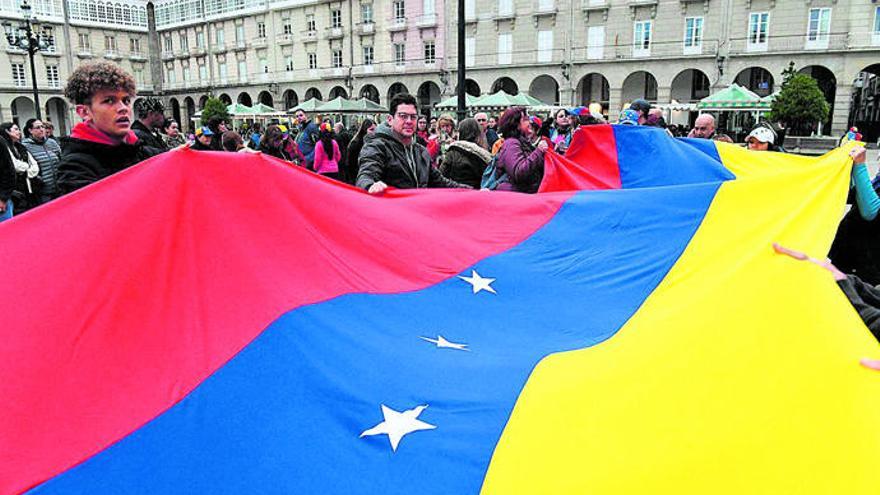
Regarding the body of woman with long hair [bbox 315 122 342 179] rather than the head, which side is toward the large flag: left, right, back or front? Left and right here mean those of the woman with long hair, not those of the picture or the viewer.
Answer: back

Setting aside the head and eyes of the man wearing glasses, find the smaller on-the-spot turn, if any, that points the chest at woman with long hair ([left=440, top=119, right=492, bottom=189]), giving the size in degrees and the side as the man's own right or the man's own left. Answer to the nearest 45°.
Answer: approximately 90° to the man's own left

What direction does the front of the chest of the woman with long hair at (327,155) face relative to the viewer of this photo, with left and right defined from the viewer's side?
facing away from the viewer

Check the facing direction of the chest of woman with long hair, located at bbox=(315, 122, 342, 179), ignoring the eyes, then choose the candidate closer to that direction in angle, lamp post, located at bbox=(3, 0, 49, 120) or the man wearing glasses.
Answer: the lamp post

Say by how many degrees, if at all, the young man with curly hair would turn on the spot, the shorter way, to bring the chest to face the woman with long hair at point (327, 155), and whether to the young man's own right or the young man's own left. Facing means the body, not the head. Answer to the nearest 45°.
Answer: approximately 90° to the young man's own left

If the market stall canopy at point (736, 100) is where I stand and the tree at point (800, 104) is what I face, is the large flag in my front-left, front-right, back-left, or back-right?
back-right

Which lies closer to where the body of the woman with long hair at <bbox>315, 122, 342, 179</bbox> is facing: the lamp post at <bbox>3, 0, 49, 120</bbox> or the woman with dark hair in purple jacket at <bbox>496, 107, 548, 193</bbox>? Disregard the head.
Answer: the lamp post

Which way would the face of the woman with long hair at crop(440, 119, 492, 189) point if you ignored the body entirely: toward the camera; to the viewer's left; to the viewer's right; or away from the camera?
away from the camera

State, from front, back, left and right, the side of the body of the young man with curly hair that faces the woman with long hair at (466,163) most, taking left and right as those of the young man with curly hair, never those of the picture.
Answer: left

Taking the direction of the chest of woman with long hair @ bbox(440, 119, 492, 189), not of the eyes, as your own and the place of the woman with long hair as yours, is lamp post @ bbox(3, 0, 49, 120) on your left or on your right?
on your left
